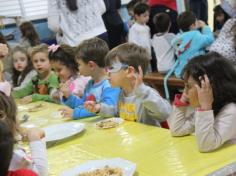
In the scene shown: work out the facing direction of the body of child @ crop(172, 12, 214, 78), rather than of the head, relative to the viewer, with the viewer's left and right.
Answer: facing away from the viewer and to the right of the viewer

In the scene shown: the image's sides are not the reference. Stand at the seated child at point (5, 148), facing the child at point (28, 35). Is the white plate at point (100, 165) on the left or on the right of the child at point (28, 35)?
right

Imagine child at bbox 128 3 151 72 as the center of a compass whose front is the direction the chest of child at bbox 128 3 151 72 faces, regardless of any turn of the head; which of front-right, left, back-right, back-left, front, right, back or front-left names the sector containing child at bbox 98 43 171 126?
front-right

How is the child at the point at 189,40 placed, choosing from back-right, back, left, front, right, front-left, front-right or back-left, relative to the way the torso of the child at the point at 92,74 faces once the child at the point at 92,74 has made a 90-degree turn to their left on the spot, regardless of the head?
left

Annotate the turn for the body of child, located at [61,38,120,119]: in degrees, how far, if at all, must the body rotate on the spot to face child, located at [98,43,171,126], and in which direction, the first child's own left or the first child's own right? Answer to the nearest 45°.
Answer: approximately 90° to the first child's own left

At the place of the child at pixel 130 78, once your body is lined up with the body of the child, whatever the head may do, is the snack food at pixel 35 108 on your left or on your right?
on your right

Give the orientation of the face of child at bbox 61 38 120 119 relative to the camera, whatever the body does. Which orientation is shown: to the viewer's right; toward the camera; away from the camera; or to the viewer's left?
to the viewer's left

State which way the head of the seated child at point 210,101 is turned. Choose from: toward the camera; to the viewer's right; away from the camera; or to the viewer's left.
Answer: to the viewer's left

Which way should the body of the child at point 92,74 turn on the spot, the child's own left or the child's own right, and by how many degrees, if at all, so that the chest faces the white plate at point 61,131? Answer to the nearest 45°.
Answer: approximately 45° to the child's own left
